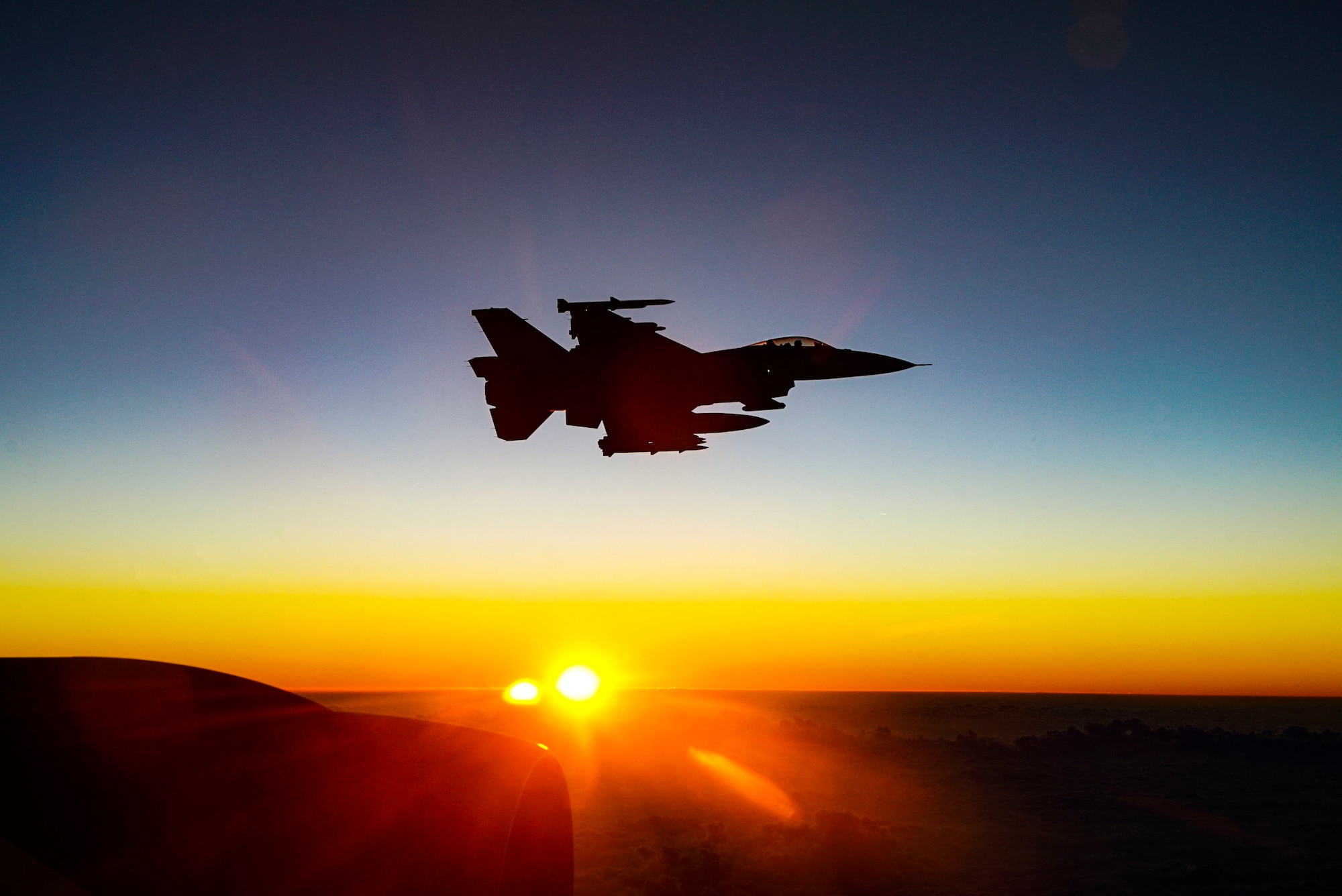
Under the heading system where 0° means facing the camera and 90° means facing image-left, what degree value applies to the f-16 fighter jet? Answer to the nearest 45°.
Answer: approximately 270°
